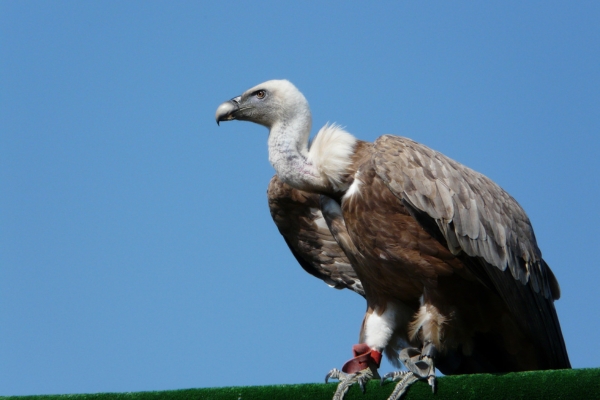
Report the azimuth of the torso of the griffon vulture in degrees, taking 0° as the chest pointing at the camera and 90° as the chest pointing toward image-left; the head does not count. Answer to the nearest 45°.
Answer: approximately 45°
